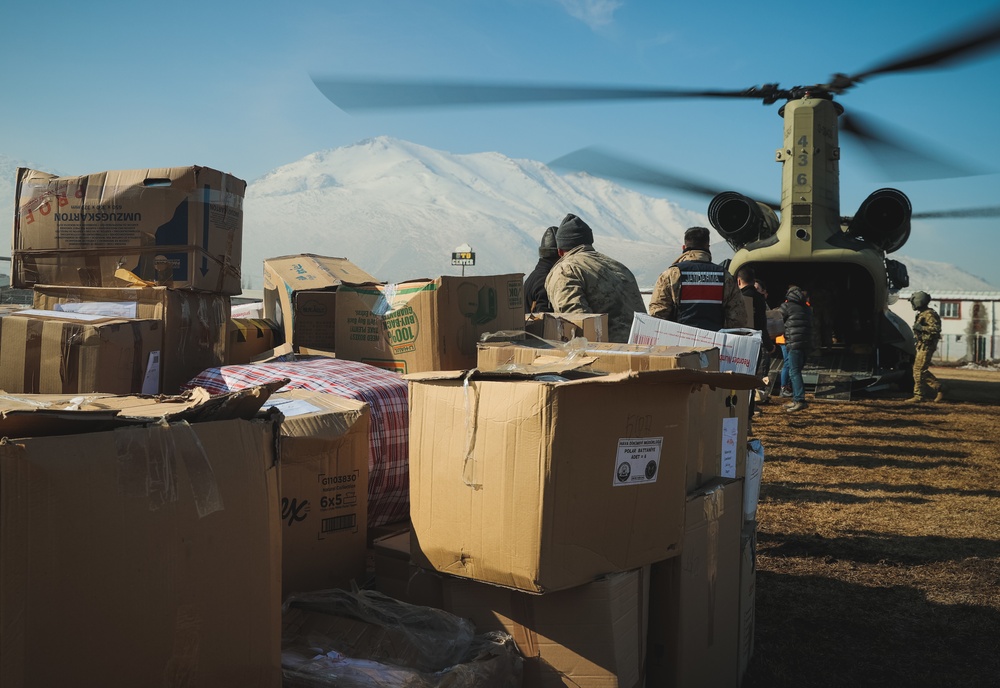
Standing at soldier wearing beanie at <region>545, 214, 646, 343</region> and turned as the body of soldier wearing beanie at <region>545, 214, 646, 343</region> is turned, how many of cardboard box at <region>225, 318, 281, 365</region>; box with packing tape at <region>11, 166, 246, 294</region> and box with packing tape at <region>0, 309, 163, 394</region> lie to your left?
3

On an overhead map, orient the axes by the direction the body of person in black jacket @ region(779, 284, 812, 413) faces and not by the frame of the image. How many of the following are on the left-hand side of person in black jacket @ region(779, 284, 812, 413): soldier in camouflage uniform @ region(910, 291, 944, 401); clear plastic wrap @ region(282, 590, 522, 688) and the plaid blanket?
2

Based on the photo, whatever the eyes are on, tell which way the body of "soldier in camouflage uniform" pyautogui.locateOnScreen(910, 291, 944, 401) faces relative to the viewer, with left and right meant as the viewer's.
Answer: facing to the left of the viewer

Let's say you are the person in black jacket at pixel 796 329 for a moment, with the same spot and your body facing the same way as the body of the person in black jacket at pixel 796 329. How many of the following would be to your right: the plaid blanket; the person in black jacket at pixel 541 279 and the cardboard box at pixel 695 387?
0

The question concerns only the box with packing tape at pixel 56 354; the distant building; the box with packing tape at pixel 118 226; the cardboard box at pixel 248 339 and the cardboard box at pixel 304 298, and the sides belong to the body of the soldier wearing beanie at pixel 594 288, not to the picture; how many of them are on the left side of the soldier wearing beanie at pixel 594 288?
4

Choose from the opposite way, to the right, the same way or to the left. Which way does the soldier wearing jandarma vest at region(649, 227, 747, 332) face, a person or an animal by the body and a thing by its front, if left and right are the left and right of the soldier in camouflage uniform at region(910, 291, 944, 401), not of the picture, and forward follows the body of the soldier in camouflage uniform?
to the right

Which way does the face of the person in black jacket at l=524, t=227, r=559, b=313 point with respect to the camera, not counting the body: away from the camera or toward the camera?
away from the camera

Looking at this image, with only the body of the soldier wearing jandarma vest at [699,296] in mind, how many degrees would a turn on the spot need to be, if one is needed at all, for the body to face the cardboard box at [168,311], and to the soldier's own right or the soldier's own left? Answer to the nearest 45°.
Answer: approximately 135° to the soldier's own left

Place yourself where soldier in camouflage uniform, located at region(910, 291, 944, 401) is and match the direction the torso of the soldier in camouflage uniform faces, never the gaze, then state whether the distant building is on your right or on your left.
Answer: on your right

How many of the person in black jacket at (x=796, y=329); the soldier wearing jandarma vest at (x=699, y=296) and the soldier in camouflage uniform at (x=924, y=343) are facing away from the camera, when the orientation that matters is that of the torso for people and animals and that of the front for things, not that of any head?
1

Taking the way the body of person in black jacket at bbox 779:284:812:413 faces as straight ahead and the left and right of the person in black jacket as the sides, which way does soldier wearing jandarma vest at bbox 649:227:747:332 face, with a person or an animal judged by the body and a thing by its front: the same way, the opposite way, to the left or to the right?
to the right

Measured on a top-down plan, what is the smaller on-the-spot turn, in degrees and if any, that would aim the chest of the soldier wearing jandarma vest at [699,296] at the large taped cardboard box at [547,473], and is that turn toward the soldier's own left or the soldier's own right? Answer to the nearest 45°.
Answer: approximately 180°

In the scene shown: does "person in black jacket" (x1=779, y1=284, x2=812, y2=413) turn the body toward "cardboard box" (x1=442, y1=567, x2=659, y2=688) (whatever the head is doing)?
no

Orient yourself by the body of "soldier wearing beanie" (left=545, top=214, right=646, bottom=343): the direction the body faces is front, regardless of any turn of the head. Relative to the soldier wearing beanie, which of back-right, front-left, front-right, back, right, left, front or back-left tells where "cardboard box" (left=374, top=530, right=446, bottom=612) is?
back-left

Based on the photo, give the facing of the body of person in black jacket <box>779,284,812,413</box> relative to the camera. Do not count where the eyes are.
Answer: to the viewer's left

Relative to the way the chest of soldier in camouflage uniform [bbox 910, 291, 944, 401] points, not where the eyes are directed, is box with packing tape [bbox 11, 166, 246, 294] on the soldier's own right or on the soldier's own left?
on the soldier's own left

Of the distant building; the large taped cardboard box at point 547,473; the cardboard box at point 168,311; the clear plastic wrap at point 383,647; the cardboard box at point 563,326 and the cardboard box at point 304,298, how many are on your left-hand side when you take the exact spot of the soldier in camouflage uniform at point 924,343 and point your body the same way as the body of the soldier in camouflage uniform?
5

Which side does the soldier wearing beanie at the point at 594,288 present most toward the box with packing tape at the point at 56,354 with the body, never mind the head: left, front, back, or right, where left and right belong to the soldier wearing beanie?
left

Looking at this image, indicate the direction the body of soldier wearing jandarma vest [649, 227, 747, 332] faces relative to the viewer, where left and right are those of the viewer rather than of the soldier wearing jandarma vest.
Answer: facing away from the viewer
